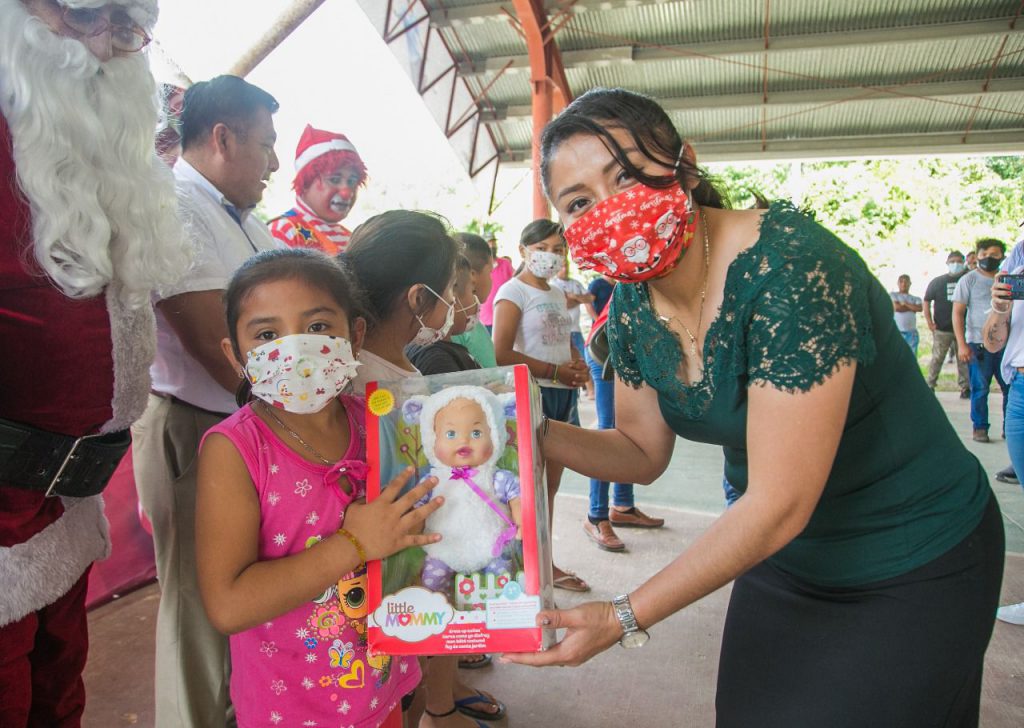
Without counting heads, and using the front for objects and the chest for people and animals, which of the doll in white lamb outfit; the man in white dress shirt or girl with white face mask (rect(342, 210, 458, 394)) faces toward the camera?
the doll in white lamb outfit

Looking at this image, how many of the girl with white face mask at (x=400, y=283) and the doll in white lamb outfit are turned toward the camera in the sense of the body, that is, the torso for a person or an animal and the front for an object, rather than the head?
1

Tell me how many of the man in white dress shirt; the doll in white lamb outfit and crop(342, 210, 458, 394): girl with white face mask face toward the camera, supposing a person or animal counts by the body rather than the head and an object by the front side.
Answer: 1

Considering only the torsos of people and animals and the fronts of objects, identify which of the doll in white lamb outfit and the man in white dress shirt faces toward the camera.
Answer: the doll in white lamb outfit

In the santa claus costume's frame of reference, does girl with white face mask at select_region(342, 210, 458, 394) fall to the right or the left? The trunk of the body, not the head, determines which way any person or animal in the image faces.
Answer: on its left

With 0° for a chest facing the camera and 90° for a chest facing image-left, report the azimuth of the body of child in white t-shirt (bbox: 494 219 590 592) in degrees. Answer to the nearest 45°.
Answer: approximately 315°

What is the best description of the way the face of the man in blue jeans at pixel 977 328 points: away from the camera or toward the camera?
toward the camera

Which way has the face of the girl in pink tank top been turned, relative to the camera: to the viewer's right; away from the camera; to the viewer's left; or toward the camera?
toward the camera

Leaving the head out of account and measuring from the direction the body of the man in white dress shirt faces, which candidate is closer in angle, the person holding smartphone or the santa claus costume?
the person holding smartphone

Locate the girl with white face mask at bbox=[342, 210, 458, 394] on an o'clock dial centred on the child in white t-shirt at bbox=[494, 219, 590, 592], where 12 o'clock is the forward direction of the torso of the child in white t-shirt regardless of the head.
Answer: The girl with white face mask is roughly at 2 o'clock from the child in white t-shirt.

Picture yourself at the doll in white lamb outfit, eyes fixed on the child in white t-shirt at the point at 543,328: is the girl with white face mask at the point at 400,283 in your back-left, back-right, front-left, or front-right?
front-left

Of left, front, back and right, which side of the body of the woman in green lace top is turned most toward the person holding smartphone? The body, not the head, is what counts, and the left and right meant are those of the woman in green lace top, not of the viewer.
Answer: back

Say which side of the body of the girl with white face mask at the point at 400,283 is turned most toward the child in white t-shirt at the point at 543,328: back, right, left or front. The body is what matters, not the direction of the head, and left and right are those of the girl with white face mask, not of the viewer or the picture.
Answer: left

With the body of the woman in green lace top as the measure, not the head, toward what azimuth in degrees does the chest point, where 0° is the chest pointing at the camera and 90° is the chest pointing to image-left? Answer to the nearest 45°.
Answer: approximately 45°

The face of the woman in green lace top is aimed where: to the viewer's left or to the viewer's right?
to the viewer's left

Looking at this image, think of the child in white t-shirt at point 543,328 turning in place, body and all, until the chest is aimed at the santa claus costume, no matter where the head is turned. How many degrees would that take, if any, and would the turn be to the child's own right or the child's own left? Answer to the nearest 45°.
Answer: approximately 45° to the child's own right

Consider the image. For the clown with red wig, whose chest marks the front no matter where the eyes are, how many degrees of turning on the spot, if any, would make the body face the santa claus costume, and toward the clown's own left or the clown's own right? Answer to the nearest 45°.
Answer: approximately 45° to the clown's own right

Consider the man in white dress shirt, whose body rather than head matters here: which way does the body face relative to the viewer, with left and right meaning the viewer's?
facing to the right of the viewer

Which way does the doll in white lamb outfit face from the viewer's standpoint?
toward the camera

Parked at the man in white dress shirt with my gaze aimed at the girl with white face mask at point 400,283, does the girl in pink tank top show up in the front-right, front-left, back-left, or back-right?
front-right
